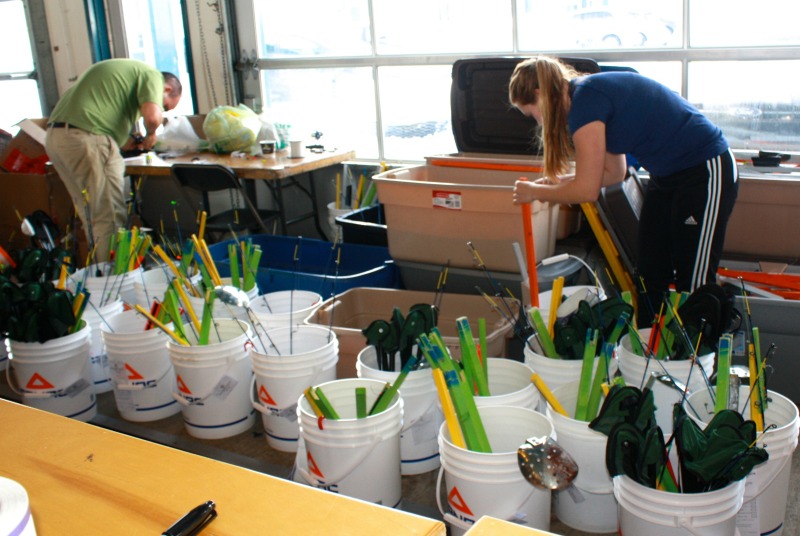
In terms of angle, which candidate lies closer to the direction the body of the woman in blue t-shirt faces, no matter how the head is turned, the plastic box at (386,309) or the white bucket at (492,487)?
the plastic box

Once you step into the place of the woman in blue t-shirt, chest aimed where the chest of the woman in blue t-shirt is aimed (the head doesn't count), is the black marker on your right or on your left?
on your left

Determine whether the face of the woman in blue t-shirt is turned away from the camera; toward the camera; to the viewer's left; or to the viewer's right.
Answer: to the viewer's left

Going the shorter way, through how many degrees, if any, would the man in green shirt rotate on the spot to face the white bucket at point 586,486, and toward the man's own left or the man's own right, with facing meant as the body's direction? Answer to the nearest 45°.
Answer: approximately 90° to the man's own right

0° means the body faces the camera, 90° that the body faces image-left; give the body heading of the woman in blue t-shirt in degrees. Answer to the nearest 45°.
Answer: approximately 90°

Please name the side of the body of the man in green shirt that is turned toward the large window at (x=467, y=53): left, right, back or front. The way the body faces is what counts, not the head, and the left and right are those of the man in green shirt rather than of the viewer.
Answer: front

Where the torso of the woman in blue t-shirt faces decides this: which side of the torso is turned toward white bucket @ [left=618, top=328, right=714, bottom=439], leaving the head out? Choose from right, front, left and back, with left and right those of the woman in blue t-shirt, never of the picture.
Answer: left

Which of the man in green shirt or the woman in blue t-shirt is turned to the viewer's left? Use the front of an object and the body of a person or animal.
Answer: the woman in blue t-shirt

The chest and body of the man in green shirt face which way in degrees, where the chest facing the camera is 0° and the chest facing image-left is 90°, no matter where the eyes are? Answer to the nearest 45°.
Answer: approximately 270°

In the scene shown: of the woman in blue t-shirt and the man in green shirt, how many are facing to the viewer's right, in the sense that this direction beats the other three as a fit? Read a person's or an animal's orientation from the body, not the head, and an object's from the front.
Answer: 1

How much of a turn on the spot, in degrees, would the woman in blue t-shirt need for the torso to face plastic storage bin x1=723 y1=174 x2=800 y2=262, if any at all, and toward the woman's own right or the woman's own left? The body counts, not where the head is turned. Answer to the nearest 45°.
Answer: approximately 135° to the woman's own right

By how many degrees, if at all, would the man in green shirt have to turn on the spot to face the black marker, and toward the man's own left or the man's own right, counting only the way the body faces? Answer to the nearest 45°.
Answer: approximately 90° to the man's own right

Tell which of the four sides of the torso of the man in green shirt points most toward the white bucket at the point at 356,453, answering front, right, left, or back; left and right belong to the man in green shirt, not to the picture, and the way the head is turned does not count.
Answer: right
